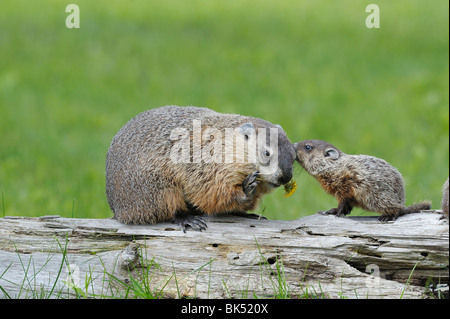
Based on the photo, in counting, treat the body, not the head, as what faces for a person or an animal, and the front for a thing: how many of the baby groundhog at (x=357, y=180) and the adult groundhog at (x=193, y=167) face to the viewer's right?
1

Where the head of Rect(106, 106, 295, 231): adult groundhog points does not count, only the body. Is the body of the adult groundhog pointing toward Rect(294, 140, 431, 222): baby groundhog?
yes

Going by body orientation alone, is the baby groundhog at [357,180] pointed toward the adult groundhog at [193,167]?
yes

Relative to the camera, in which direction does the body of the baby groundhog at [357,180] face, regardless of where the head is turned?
to the viewer's left

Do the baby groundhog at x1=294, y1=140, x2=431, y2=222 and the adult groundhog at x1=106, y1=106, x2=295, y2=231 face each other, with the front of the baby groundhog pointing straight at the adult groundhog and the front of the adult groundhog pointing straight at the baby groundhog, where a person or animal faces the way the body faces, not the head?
yes

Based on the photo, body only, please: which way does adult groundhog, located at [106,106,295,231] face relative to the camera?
to the viewer's right
